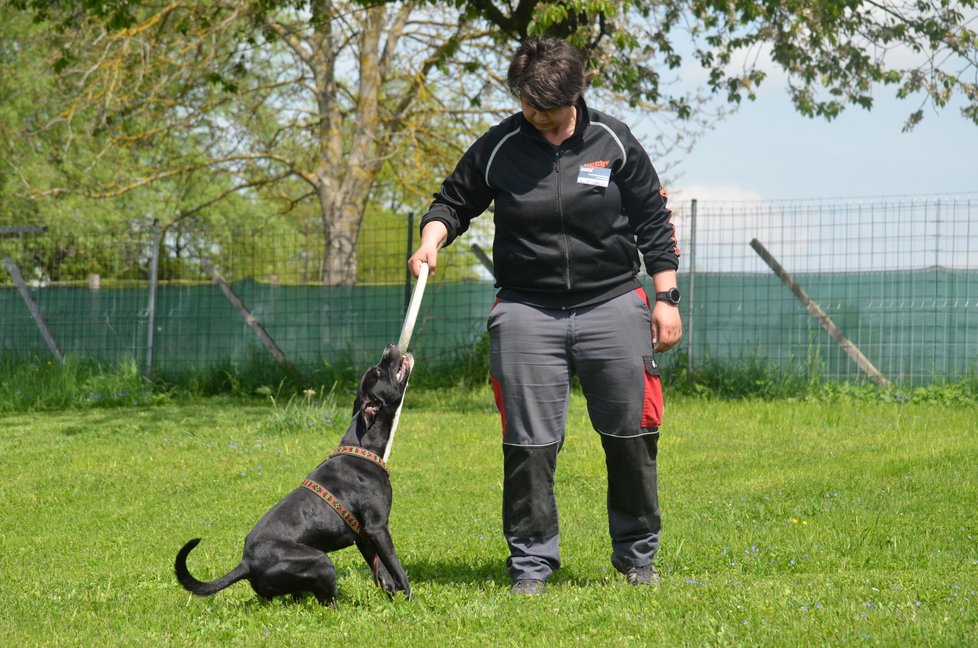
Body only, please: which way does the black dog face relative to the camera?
to the viewer's right

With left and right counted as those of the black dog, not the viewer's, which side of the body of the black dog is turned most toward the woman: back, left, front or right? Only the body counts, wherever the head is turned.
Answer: front

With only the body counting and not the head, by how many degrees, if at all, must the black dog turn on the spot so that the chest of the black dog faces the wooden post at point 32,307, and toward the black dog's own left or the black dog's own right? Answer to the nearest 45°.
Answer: approximately 90° to the black dog's own left

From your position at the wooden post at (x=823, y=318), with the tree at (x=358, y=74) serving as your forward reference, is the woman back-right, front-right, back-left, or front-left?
back-left

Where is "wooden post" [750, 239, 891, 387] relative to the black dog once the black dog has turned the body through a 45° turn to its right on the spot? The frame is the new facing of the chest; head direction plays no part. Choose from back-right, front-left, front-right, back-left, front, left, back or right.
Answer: left

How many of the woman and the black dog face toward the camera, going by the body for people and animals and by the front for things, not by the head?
1

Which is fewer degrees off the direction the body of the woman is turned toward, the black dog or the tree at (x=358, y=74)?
the black dog

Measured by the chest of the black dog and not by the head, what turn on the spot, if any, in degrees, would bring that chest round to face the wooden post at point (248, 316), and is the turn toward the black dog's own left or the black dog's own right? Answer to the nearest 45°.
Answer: approximately 90° to the black dog's own left

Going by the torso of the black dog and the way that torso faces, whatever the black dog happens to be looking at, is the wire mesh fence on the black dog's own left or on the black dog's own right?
on the black dog's own left

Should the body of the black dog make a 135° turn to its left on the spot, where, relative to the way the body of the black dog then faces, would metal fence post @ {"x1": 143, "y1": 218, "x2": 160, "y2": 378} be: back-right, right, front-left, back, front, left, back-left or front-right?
front-right

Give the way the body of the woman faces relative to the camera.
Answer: toward the camera

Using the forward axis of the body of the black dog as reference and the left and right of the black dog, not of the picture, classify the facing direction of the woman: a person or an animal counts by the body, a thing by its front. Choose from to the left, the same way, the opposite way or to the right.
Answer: to the right

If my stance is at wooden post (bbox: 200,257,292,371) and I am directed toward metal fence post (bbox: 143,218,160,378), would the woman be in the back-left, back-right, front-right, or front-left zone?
back-left

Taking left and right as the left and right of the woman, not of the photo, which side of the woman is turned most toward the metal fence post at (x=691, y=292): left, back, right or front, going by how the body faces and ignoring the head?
back

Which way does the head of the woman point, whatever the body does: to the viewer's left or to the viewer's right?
to the viewer's left

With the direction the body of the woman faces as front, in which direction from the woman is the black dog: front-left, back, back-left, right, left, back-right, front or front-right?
right
